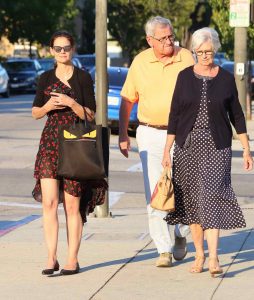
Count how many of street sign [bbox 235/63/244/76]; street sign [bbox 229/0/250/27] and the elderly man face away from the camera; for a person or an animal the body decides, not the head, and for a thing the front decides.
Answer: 0

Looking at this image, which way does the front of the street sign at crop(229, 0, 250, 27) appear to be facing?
toward the camera

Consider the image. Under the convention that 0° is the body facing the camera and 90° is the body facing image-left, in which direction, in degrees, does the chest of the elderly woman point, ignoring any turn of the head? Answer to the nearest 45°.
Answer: approximately 0°

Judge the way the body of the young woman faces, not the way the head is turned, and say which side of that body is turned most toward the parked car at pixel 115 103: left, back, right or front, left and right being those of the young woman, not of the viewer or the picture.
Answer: back

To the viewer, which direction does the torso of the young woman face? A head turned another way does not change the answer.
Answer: toward the camera

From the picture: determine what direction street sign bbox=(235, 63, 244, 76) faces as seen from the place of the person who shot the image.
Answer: facing the viewer
